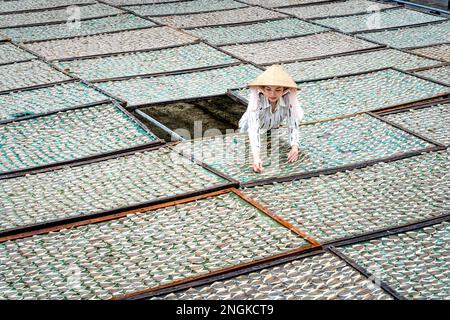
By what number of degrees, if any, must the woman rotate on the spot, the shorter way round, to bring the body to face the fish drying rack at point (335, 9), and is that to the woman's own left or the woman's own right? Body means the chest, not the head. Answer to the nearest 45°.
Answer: approximately 180°

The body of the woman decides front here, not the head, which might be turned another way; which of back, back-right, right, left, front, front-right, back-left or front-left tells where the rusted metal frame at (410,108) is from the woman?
back-left

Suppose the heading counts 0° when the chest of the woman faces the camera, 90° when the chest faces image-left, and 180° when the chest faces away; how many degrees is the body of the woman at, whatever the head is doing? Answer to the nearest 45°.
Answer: approximately 0°

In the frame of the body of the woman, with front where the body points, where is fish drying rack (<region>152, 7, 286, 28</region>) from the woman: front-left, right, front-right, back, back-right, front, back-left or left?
back

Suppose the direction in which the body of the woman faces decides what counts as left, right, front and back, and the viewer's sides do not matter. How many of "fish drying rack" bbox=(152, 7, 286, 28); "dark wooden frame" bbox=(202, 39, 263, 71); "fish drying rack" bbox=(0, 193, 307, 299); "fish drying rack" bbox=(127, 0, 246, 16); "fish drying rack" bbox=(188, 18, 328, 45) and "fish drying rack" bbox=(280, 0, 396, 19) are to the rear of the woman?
5

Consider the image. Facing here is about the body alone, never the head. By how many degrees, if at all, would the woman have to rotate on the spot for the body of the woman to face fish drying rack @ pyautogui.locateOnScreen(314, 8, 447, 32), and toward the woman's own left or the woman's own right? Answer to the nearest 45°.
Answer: approximately 180°

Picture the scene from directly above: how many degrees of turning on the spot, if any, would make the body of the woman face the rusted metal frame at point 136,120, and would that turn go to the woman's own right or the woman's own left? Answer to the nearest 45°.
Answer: approximately 135° to the woman's own right

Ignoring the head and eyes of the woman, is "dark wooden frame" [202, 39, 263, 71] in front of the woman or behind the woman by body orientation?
behind

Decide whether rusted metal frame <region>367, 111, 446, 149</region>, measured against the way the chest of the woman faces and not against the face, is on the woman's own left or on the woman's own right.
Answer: on the woman's own left

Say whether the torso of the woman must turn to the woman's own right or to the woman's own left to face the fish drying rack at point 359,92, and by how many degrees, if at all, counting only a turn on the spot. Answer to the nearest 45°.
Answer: approximately 135° to the woman's own left

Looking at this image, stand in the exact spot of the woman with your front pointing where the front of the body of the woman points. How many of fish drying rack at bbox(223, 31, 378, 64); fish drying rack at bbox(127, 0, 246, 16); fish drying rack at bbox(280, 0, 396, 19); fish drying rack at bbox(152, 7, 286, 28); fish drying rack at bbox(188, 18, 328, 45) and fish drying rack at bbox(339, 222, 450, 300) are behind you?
5
